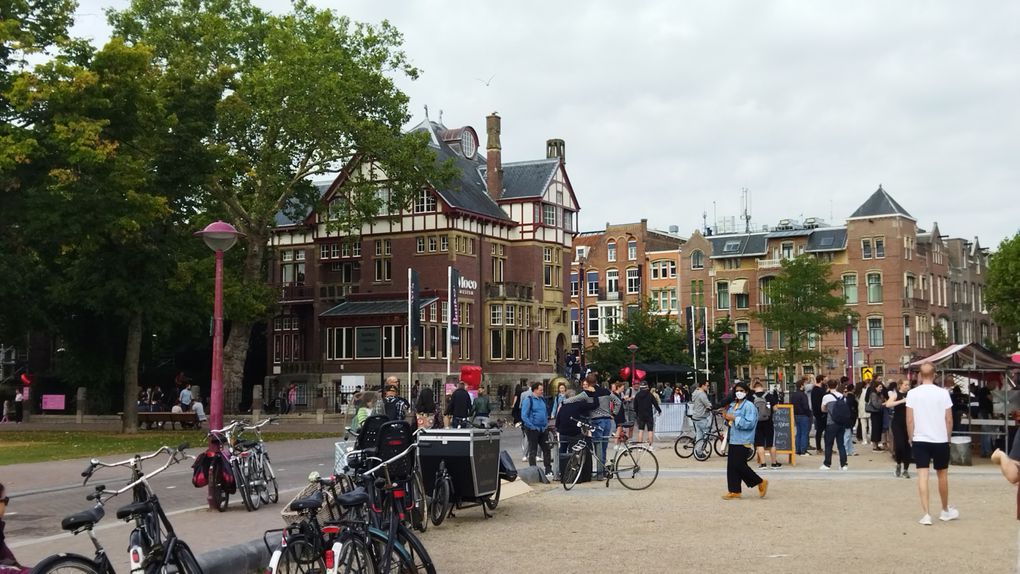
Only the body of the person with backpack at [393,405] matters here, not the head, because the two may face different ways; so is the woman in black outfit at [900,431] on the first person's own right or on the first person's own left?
on the first person's own right

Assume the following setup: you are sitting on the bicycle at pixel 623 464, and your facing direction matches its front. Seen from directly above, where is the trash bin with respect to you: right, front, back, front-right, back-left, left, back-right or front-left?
back-right

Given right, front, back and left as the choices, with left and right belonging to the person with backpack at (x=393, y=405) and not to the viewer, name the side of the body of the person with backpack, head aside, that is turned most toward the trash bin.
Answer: right

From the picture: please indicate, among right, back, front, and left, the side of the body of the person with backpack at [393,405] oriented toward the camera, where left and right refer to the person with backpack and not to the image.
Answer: back

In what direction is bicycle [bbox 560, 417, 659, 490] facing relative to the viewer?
to the viewer's left

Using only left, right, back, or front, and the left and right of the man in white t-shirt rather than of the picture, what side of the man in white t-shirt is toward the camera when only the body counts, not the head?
back

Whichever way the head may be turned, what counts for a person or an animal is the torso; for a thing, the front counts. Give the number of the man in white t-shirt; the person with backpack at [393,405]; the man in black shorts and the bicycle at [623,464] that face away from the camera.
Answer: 3
